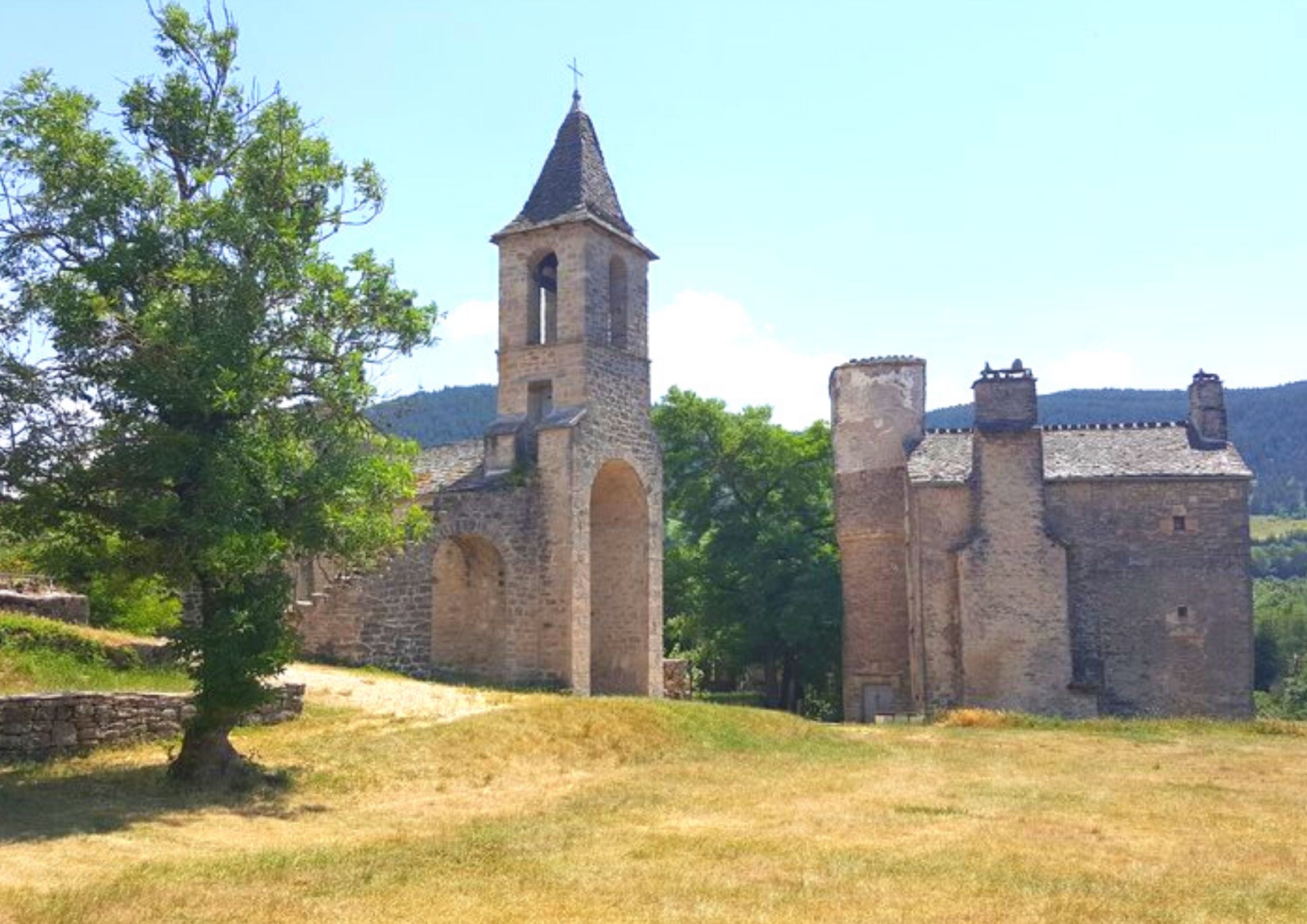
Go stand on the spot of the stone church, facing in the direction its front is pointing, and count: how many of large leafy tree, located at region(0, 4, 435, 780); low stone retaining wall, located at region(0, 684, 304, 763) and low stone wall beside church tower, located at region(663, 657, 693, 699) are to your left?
1

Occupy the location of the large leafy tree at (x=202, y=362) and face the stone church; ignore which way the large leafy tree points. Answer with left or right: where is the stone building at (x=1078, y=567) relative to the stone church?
right

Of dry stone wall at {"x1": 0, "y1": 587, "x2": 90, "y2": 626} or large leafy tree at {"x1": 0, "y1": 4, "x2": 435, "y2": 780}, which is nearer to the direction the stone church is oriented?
the large leafy tree

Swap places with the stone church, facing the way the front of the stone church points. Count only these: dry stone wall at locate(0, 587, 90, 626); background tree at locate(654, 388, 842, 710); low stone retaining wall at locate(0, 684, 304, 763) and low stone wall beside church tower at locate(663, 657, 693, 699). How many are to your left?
2

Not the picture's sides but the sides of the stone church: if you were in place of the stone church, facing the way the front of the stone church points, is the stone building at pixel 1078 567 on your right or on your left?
on your left

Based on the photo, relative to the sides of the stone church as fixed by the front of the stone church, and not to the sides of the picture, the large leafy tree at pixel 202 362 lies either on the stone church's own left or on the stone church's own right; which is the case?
on the stone church's own right

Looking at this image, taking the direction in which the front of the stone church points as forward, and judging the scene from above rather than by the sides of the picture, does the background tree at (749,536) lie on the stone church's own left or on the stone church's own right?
on the stone church's own left

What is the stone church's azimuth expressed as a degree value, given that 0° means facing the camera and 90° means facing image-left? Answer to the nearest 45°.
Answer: approximately 315°

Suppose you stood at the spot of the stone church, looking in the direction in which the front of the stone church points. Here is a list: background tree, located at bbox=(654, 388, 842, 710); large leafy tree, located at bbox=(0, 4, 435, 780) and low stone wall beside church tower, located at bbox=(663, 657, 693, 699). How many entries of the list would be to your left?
2

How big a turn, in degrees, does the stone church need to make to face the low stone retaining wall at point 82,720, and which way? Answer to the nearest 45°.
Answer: approximately 90° to its right

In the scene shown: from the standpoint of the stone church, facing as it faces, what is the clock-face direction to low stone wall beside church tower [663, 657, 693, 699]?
The low stone wall beside church tower is roughly at 9 o'clock from the stone church.
